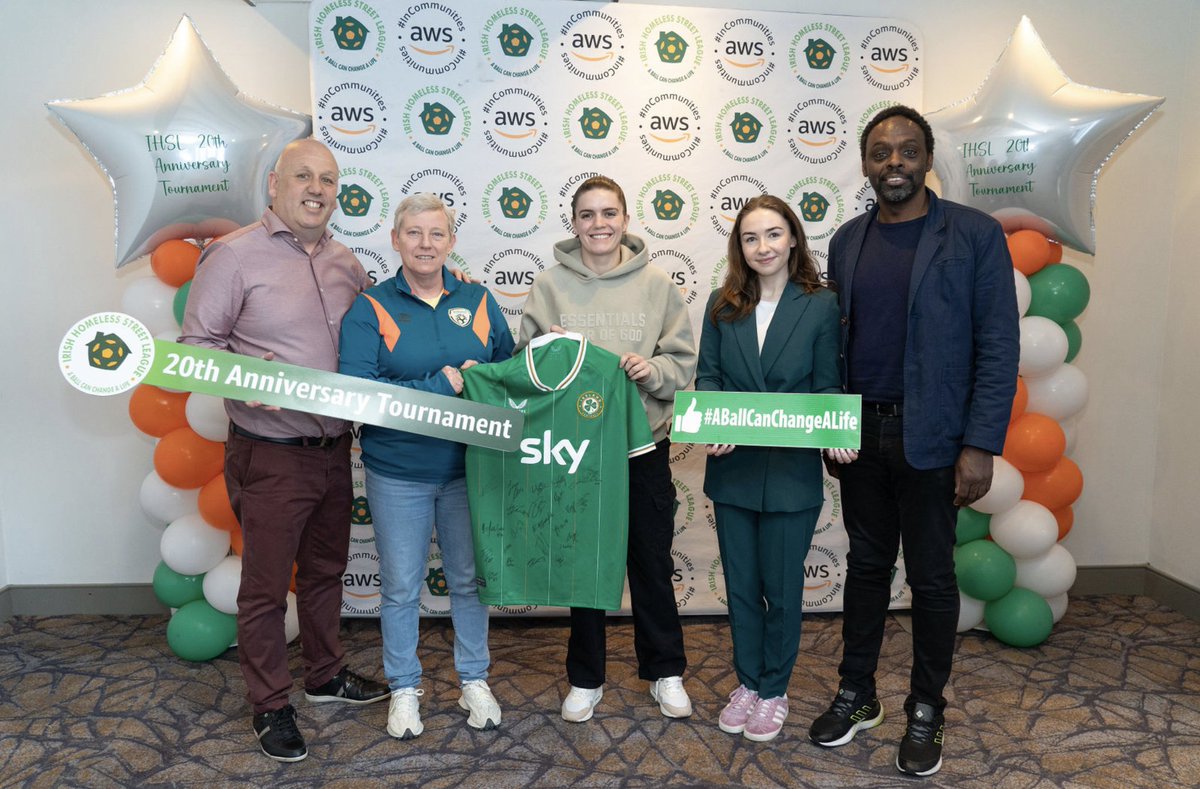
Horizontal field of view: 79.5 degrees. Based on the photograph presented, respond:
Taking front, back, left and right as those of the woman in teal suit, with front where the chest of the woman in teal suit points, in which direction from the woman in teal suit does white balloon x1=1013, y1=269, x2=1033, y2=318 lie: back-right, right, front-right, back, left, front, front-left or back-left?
back-left

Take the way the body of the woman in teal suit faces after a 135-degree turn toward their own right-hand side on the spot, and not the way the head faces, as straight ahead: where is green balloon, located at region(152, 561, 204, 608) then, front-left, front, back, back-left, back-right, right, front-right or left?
front-left

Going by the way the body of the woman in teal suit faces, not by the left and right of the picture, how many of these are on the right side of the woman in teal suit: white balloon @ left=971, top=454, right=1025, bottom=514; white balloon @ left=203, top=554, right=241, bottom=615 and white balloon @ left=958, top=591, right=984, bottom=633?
1

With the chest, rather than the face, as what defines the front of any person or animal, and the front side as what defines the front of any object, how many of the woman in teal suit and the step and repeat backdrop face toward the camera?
2

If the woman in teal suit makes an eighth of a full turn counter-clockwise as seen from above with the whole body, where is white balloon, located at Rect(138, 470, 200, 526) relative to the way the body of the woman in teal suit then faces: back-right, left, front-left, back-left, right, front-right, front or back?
back-right

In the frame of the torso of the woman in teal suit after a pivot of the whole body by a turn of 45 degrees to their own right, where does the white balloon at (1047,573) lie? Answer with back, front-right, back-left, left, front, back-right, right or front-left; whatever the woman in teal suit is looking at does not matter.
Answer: back

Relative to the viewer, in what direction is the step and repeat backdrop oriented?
toward the camera

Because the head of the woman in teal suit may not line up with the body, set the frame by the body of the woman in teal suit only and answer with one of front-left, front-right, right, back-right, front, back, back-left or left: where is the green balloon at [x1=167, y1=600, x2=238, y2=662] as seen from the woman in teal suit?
right

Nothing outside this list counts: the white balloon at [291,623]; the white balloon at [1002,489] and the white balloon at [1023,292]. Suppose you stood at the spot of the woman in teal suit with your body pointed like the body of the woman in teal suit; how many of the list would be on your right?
1

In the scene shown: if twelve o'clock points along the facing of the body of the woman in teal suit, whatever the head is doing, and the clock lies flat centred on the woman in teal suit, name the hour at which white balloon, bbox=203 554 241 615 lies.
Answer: The white balloon is roughly at 3 o'clock from the woman in teal suit.

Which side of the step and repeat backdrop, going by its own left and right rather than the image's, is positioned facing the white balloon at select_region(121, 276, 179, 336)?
right

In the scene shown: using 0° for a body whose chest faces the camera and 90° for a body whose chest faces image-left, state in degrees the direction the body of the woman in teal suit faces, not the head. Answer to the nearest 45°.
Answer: approximately 0°

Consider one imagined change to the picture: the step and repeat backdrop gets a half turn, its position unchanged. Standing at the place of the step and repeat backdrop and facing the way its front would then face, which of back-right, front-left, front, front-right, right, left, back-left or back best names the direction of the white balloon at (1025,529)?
right

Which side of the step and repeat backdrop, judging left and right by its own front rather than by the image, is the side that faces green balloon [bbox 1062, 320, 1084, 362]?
left
